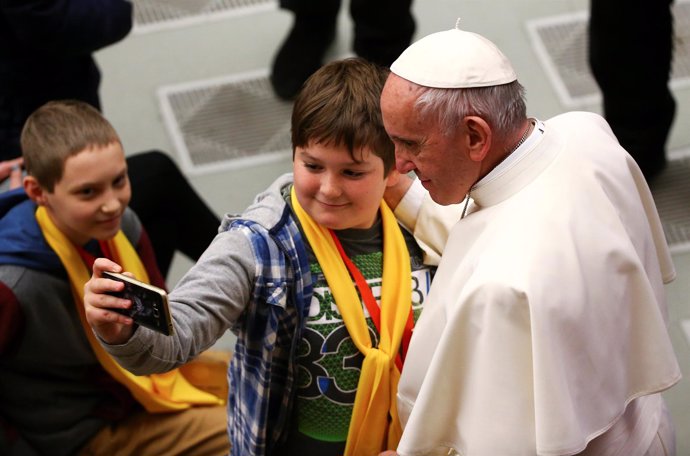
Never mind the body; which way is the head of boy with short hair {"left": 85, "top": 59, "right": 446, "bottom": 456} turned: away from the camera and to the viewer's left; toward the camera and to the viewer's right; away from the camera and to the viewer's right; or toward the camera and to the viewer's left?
toward the camera and to the viewer's left

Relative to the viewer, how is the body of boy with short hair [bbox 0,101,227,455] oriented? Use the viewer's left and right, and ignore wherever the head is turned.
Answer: facing the viewer and to the right of the viewer

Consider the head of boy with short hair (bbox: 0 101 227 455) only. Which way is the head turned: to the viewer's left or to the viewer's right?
to the viewer's right
